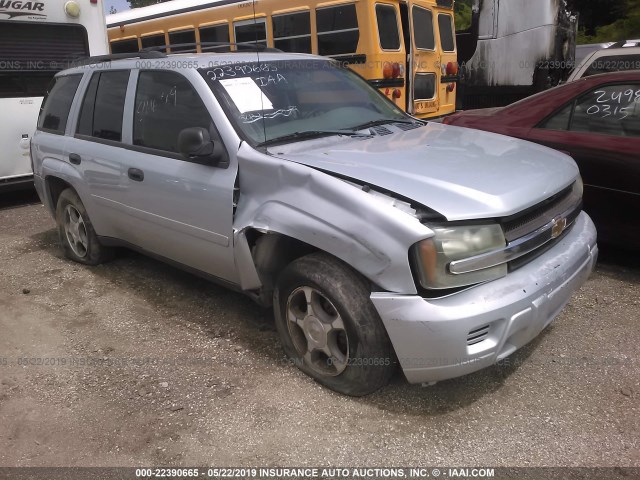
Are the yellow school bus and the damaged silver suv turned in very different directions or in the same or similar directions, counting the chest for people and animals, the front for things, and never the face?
very different directions

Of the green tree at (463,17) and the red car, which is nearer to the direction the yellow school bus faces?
the green tree

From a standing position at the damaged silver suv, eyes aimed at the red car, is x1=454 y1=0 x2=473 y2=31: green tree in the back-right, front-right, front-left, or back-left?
front-left

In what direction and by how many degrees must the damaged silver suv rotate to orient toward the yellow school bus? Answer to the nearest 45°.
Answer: approximately 135° to its left

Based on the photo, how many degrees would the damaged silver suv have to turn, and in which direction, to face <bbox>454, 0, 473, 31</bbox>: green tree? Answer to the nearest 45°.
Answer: approximately 135° to its left

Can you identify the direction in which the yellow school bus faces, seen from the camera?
facing away from the viewer and to the left of the viewer

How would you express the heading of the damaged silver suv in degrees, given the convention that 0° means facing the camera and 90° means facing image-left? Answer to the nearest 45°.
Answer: approximately 315°

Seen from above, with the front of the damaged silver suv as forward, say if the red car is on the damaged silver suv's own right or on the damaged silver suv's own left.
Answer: on the damaged silver suv's own left

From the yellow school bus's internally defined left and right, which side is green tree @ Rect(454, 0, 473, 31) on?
on its right

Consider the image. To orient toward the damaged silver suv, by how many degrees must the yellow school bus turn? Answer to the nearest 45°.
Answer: approximately 135° to its left
